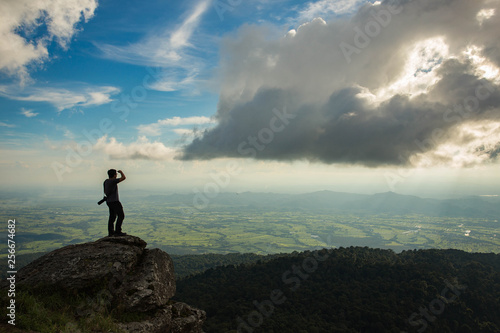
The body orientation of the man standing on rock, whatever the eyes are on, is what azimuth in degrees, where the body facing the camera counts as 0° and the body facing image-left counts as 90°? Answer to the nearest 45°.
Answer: approximately 225°
